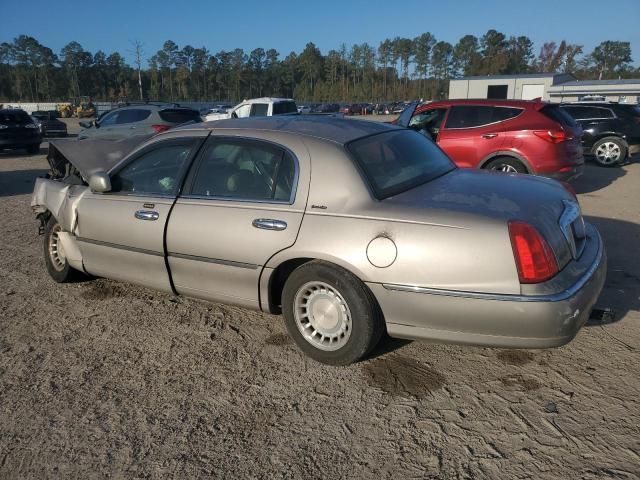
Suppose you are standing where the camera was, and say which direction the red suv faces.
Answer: facing away from the viewer and to the left of the viewer

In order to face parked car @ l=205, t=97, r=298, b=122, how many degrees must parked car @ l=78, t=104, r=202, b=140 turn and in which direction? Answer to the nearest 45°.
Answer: approximately 90° to its right

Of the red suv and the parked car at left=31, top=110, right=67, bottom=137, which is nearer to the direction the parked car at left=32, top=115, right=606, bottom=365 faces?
the parked car

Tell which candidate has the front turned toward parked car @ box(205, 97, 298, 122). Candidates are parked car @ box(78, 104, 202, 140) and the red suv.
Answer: the red suv

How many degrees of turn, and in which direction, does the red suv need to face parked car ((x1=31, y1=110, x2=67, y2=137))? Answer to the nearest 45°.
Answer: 0° — it already faces it

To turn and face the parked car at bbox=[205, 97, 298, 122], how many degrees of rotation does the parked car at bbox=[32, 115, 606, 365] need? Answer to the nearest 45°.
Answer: approximately 45° to its right

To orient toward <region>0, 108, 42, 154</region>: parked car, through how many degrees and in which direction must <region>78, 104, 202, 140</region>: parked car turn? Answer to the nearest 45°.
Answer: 0° — it already faces it

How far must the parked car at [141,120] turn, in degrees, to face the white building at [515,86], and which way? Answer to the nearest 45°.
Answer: approximately 90° to its right

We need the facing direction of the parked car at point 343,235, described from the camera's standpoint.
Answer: facing away from the viewer and to the left of the viewer
